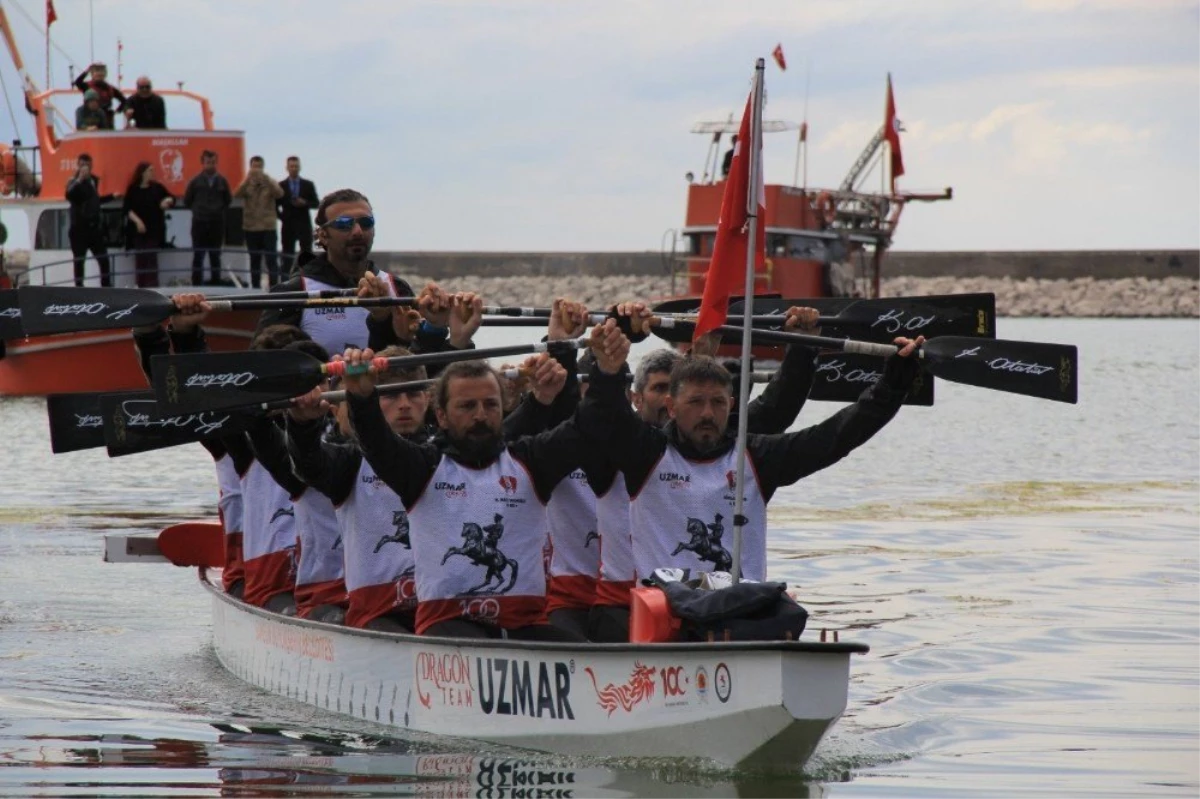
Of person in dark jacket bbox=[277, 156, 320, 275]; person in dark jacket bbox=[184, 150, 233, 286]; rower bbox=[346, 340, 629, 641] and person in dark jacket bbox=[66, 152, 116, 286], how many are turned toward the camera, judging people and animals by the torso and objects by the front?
4

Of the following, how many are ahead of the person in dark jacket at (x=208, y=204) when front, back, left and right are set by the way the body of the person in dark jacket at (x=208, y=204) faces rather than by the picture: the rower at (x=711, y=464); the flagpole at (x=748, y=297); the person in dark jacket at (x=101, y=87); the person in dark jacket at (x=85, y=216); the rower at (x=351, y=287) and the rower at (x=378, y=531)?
4

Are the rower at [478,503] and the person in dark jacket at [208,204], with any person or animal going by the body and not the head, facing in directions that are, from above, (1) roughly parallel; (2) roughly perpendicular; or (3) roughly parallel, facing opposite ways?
roughly parallel

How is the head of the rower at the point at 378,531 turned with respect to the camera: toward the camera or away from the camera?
toward the camera

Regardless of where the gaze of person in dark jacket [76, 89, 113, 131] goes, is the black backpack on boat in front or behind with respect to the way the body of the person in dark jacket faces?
in front

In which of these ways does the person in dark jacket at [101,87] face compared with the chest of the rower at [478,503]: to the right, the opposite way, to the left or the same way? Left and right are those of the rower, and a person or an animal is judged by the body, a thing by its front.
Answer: the same way

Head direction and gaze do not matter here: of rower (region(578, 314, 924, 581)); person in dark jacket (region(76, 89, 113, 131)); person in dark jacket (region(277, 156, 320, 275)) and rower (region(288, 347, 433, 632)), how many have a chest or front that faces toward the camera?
4

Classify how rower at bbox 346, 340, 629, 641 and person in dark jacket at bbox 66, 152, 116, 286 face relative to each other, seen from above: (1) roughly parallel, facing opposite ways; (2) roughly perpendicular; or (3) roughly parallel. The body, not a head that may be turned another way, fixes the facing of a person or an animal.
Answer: roughly parallel

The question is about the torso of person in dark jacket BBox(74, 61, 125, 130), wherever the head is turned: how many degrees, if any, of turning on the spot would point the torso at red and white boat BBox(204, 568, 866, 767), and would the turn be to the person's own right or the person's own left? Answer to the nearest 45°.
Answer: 0° — they already face it

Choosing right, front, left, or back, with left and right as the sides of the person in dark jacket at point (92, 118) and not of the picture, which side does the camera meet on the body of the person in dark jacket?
front

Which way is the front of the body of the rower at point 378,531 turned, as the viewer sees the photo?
toward the camera

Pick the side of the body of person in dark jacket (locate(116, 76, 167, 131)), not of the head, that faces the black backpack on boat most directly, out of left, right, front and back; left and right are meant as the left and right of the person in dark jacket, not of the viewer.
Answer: front

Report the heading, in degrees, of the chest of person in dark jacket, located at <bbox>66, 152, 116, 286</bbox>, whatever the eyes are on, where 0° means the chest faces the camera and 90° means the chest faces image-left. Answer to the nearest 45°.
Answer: approximately 0°

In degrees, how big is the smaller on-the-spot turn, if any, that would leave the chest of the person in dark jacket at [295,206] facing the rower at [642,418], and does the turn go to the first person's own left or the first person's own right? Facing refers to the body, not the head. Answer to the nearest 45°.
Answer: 0° — they already face them

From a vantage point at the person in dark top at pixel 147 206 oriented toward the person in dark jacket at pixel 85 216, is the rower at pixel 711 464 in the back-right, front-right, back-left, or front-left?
back-left

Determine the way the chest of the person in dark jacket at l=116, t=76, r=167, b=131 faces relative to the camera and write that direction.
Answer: toward the camera

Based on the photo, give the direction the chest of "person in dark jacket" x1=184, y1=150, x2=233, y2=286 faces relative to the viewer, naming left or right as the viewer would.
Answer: facing the viewer

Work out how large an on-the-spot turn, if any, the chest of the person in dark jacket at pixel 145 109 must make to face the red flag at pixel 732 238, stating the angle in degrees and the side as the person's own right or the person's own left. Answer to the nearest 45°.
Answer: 0° — they already face it

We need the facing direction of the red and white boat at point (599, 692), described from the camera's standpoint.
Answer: facing the viewer and to the right of the viewer

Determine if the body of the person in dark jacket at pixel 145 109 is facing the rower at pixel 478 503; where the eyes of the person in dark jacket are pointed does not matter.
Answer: yes

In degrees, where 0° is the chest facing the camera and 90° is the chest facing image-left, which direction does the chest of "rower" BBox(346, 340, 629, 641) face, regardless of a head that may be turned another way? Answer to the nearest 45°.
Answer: approximately 0°
